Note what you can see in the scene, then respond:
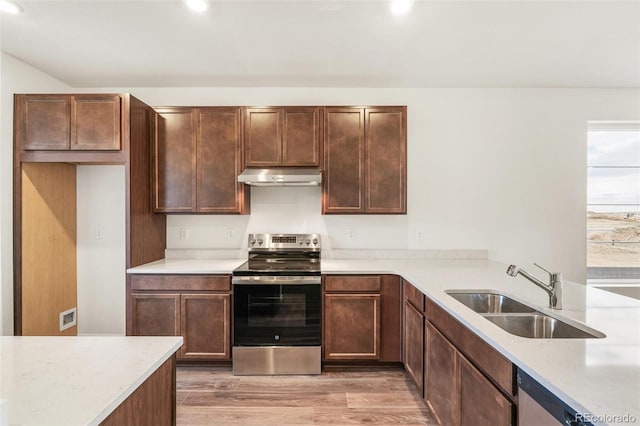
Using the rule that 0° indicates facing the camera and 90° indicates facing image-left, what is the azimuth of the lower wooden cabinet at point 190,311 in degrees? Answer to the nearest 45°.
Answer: approximately 0°

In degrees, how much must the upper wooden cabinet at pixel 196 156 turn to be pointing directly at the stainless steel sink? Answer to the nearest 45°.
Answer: approximately 45° to its left

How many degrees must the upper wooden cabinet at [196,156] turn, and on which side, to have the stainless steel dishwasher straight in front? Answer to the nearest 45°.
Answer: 0° — it already faces it

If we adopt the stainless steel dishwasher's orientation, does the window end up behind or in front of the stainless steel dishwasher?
behind

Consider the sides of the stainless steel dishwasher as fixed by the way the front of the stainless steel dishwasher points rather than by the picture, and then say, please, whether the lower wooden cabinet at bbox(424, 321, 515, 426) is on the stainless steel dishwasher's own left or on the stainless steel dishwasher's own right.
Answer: on the stainless steel dishwasher's own right

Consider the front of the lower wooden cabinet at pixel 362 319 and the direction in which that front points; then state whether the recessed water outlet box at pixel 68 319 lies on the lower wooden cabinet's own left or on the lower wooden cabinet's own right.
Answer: on the lower wooden cabinet's own right

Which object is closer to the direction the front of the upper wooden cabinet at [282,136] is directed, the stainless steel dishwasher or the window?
the stainless steel dishwasher
